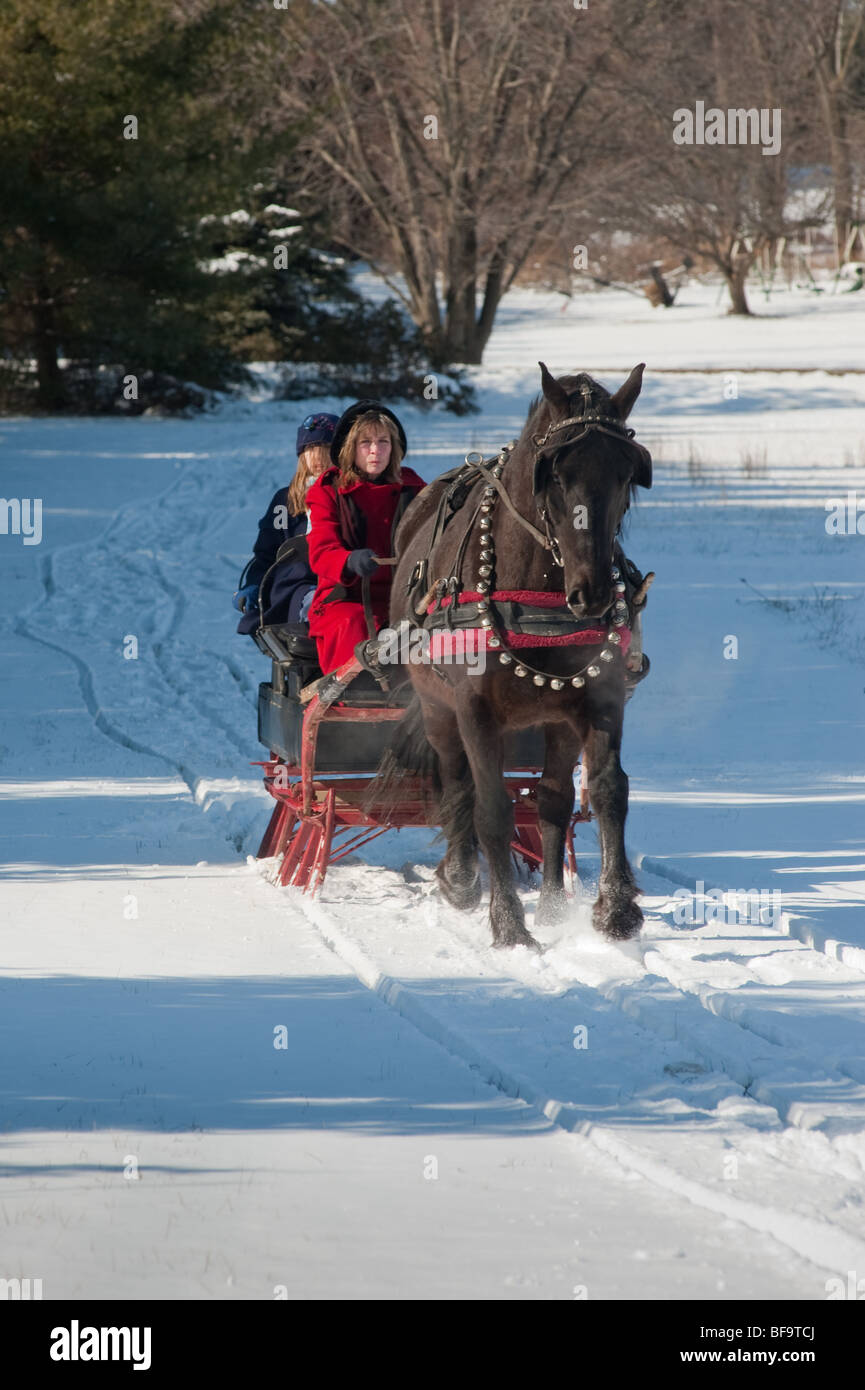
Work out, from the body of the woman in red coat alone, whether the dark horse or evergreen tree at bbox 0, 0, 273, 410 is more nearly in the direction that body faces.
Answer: the dark horse

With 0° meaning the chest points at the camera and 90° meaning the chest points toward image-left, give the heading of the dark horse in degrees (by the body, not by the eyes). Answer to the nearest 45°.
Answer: approximately 315°

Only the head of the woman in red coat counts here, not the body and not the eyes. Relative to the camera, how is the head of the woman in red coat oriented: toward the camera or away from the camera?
toward the camera

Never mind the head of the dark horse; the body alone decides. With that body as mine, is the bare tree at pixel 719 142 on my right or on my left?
on my left

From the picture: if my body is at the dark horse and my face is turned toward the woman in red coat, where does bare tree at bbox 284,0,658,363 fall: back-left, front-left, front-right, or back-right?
front-right

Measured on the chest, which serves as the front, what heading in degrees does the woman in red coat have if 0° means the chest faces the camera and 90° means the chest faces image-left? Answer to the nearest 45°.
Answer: approximately 315°

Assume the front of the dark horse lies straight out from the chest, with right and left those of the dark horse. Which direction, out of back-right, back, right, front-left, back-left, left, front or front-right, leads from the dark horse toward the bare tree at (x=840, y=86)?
back-left

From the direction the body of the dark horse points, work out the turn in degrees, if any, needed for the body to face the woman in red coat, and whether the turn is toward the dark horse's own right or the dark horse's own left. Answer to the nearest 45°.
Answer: approximately 180°

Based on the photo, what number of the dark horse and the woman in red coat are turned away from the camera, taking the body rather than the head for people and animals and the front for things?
0

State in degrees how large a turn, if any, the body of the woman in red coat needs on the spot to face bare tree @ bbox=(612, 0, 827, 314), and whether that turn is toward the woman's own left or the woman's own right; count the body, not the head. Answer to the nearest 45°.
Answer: approximately 135° to the woman's own left

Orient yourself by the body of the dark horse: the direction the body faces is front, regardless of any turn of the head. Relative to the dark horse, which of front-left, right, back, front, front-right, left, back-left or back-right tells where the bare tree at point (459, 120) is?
back-left

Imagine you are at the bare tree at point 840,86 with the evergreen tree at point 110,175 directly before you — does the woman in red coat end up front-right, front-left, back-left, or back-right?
front-left

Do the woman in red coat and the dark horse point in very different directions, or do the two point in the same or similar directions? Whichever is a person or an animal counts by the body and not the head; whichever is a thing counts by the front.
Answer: same or similar directions

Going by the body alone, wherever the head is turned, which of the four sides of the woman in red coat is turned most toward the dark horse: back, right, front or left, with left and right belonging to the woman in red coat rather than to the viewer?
front
